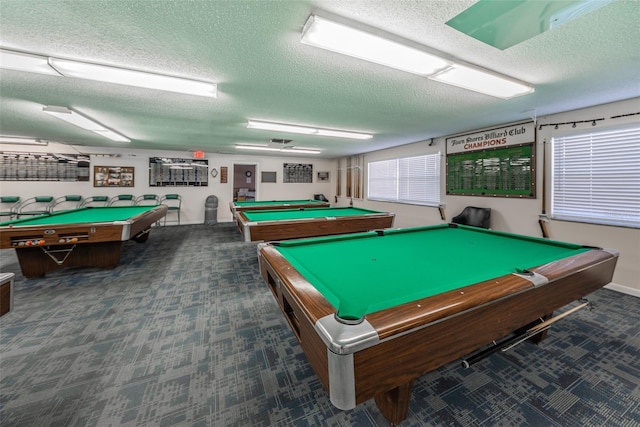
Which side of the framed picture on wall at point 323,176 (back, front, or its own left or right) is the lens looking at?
front

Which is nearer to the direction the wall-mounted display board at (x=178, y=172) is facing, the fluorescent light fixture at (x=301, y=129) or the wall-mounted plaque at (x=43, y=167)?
the fluorescent light fixture

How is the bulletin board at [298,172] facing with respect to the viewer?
toward the camera

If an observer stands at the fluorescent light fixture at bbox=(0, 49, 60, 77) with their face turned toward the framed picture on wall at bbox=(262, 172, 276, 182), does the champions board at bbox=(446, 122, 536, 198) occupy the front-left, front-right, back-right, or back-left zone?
front-right

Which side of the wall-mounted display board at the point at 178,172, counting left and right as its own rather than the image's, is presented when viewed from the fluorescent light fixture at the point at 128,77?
front

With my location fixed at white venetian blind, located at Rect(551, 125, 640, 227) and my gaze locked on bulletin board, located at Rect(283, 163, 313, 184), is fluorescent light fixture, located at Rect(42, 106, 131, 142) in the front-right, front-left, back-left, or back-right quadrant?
front-left

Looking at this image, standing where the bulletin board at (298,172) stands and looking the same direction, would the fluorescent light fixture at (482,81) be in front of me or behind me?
in front

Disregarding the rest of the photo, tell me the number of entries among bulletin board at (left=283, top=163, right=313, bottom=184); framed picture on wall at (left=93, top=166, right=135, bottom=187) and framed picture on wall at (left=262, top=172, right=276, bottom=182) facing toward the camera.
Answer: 3

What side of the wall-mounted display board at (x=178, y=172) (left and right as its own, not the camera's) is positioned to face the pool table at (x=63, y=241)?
front

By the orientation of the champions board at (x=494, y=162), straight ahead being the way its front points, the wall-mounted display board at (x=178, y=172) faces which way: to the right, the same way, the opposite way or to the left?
to the left

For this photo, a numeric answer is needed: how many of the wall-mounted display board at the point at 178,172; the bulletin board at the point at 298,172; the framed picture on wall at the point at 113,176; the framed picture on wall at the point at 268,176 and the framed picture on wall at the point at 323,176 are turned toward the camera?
5

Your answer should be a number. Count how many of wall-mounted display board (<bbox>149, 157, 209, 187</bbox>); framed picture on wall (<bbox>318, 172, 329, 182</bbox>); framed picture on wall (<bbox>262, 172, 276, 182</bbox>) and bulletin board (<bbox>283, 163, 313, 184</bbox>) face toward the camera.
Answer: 4

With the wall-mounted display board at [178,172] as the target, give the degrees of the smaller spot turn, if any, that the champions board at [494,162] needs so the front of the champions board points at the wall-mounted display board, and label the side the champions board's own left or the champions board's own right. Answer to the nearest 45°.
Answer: approximately 45° to the champions board's own right

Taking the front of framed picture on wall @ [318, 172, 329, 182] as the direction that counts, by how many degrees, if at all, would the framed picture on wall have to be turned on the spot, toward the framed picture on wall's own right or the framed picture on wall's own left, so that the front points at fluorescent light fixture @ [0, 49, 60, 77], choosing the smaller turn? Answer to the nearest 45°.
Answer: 0° — it already faces it

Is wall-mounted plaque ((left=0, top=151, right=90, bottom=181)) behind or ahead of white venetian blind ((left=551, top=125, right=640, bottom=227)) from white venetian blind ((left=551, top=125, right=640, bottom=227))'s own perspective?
ahead
